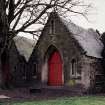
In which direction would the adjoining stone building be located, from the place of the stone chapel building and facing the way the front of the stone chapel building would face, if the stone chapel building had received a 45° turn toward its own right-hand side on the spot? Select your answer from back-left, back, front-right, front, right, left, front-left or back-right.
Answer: front-right

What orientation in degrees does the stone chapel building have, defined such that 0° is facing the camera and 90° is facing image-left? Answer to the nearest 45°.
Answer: approximately 45°
